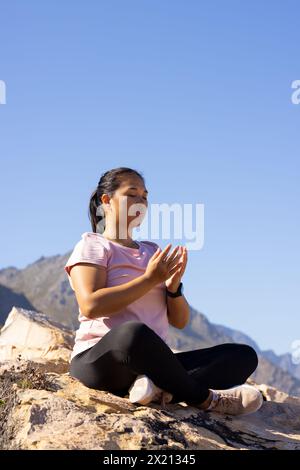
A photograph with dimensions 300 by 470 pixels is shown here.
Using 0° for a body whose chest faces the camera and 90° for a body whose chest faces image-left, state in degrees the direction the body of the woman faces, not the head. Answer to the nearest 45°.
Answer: approximately 315°
